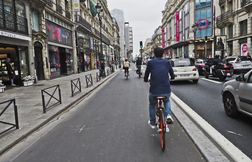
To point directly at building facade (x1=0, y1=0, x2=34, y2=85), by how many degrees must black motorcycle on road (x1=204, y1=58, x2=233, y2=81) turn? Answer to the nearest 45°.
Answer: approximately 45° to its left

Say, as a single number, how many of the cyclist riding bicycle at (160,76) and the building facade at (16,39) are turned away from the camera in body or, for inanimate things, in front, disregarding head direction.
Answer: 1

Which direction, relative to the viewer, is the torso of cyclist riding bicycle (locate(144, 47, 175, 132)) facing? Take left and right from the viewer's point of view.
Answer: facing away from the viewer

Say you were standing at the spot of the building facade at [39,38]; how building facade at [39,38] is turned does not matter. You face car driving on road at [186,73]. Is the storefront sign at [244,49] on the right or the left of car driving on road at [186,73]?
left

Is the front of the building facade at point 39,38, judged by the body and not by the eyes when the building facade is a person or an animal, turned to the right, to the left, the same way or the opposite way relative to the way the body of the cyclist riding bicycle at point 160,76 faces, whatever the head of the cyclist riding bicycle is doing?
to the right

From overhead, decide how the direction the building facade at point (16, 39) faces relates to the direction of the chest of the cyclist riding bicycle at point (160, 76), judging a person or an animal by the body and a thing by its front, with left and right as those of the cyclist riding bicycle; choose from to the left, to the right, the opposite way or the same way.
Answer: to the right

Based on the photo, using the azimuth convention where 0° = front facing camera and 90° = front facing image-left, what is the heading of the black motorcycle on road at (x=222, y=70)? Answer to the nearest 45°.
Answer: approximately 135°

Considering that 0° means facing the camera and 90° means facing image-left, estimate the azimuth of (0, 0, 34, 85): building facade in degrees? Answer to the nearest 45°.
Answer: approximately 315°

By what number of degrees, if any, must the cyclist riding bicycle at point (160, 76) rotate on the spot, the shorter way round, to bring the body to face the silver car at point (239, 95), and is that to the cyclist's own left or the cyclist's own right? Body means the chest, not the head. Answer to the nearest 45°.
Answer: approximately 45° to the cyclist's own right

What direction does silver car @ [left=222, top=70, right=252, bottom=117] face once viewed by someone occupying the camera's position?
facing away from the viewer and to the left of the viewer

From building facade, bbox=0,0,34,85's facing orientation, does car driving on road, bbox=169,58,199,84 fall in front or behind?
in front

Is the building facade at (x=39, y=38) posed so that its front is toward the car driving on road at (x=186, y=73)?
yes

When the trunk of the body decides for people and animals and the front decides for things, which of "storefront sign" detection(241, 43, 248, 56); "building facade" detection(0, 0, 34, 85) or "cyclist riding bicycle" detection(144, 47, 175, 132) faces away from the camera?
the cyclist riding bicycle

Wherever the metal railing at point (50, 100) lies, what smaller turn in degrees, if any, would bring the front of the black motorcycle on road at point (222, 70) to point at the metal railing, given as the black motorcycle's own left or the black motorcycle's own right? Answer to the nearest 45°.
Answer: approximately 90° to the black motorcycle's own left
